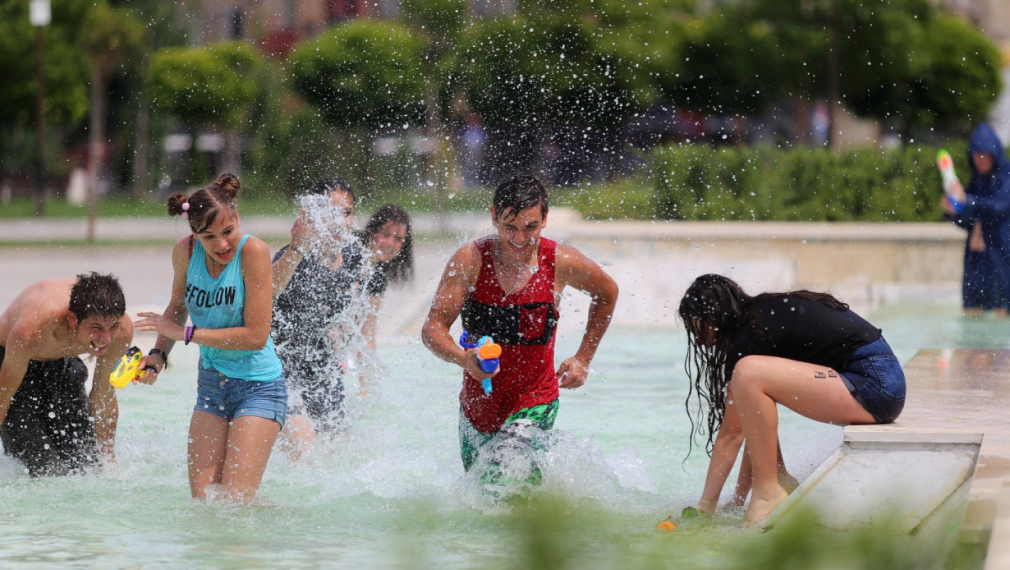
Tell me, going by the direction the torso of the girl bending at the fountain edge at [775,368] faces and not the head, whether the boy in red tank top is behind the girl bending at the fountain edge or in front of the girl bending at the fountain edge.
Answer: in front

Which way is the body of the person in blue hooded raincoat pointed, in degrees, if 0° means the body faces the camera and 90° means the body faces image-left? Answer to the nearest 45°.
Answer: approximately 45°

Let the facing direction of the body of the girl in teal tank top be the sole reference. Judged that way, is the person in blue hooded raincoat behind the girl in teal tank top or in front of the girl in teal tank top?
behind

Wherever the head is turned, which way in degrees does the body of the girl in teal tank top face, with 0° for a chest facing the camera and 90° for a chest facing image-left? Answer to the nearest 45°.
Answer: approximately 45°

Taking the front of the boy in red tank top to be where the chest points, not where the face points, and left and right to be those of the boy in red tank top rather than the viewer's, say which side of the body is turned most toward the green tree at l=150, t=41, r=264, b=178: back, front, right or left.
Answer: back

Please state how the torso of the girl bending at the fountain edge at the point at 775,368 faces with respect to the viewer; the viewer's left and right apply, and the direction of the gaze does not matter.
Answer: facing to the left of the viewer

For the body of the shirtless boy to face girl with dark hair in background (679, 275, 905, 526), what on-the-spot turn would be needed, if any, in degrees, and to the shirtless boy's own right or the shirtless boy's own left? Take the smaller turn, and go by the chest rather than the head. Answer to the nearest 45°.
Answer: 0° — they already face them

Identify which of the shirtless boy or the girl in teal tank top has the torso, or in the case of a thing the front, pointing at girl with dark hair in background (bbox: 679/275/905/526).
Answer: the shirtless boy

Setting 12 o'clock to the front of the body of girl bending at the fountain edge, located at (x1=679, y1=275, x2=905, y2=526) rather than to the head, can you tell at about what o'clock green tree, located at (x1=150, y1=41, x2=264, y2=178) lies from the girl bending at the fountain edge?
The green tree is roughly at 2 o'clock from the girl bending at the fountain edge.

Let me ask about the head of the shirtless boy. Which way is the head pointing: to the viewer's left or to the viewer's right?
to the viewer's right

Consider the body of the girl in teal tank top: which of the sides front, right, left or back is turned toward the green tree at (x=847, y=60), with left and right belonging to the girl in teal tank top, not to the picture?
back

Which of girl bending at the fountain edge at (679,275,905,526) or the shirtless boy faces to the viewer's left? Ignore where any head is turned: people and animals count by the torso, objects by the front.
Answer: the girl bending at the fountain edge

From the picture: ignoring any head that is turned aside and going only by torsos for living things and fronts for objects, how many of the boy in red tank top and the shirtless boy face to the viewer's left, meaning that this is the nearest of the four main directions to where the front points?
0

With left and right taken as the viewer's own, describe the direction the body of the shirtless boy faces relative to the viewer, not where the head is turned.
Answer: facing the viewer and to the right of the viewer

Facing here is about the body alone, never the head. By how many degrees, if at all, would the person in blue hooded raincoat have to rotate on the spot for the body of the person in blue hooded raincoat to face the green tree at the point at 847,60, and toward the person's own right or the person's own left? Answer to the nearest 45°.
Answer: approximately 135° to the person's own right

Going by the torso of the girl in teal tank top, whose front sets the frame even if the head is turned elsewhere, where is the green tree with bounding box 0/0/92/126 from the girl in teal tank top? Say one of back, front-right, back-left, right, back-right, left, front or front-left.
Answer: back-right

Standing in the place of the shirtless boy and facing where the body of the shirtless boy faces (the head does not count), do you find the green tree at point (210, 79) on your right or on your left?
on your left
